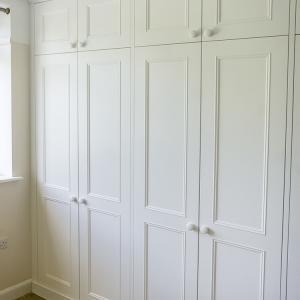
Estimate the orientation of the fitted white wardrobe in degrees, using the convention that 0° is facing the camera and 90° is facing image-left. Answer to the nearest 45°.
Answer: approximately 45°
